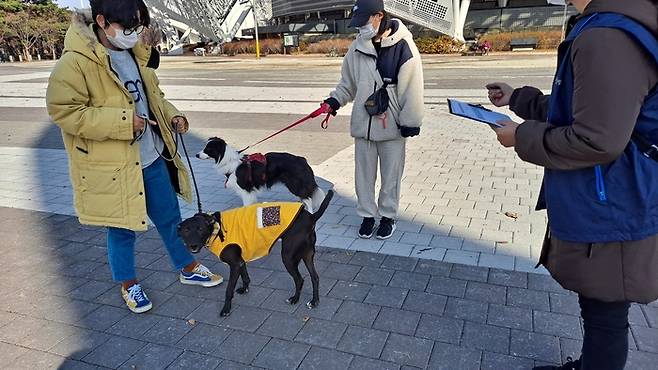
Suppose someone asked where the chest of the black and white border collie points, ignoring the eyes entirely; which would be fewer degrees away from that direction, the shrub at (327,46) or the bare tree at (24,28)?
the bare tree

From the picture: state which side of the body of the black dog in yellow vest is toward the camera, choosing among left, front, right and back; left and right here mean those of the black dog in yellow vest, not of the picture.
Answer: left

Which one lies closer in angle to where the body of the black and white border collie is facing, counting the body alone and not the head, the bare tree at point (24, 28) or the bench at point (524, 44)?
the bare tree

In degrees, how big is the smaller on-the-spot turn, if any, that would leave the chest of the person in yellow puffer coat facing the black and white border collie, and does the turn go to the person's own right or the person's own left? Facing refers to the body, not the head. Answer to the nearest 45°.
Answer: approximately 90° to the person's own left

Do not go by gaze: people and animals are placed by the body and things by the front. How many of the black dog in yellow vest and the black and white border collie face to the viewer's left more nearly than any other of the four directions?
2

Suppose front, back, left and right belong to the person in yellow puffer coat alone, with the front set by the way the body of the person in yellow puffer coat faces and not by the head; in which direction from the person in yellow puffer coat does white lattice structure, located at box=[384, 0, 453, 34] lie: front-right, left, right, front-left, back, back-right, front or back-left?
left

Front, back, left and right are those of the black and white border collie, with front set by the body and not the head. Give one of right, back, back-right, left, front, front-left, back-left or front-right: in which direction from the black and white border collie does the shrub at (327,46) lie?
right

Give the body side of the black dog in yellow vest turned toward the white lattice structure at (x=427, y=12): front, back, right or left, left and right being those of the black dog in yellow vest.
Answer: right

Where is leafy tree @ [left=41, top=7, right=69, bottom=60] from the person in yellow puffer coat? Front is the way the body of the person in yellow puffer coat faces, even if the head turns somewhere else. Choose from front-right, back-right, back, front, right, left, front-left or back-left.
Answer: back-left

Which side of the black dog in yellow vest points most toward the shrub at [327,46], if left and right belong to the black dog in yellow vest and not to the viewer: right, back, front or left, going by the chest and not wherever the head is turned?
right

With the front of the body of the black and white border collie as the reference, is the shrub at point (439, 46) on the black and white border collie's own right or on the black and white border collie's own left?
on the black and white border collie's own right

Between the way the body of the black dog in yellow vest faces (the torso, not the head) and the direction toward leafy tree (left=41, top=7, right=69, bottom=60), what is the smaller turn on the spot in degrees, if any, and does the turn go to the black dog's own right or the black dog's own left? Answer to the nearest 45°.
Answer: approximately 90° to the black dog's own right

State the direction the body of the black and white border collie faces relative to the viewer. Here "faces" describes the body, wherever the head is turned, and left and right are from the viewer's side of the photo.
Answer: facing to the left of the viewer
